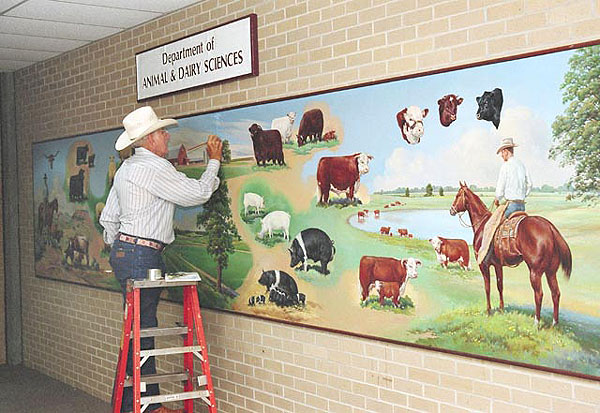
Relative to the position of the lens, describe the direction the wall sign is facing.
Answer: facing the viewer and to the left of the viewer

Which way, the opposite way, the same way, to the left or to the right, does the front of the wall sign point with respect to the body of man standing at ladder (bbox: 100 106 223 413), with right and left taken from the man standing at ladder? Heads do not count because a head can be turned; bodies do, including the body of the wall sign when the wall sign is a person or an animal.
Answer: the opposite way

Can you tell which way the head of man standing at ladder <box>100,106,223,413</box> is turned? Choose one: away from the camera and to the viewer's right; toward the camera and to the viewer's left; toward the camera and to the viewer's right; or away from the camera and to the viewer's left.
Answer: away from the camera and to the viewer's right

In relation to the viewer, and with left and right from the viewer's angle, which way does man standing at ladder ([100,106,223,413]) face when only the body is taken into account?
facing away from the viewer and to the right of the viewer
